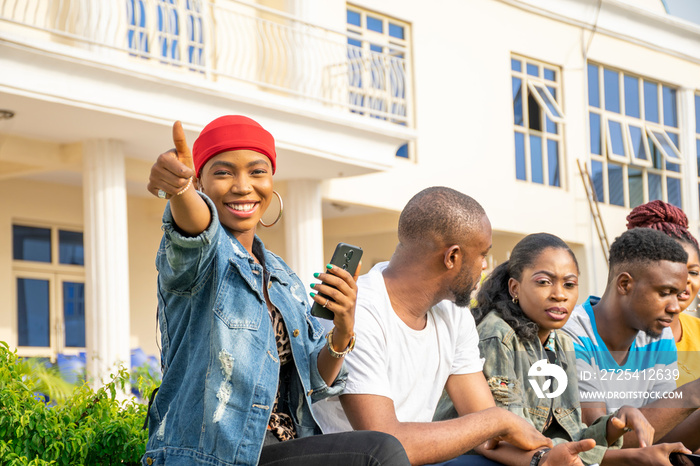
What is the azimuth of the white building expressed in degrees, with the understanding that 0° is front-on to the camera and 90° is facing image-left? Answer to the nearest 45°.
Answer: approximately 315°

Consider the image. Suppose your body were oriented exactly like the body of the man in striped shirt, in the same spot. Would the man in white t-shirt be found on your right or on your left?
on your right

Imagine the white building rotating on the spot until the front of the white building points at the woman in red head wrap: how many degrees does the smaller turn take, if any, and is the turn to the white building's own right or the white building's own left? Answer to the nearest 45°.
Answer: approximately 45° to the white building's own right

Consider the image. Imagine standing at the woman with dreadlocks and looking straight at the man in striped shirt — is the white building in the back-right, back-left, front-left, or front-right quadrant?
back-right

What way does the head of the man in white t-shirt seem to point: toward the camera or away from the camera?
away from the camera

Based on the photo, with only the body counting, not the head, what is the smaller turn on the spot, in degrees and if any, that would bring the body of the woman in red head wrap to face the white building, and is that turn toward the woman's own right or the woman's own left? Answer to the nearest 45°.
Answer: approximately 135° to the woman's own left

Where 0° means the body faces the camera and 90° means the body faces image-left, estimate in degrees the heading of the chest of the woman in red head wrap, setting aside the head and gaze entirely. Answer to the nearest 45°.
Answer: approximately 315°
